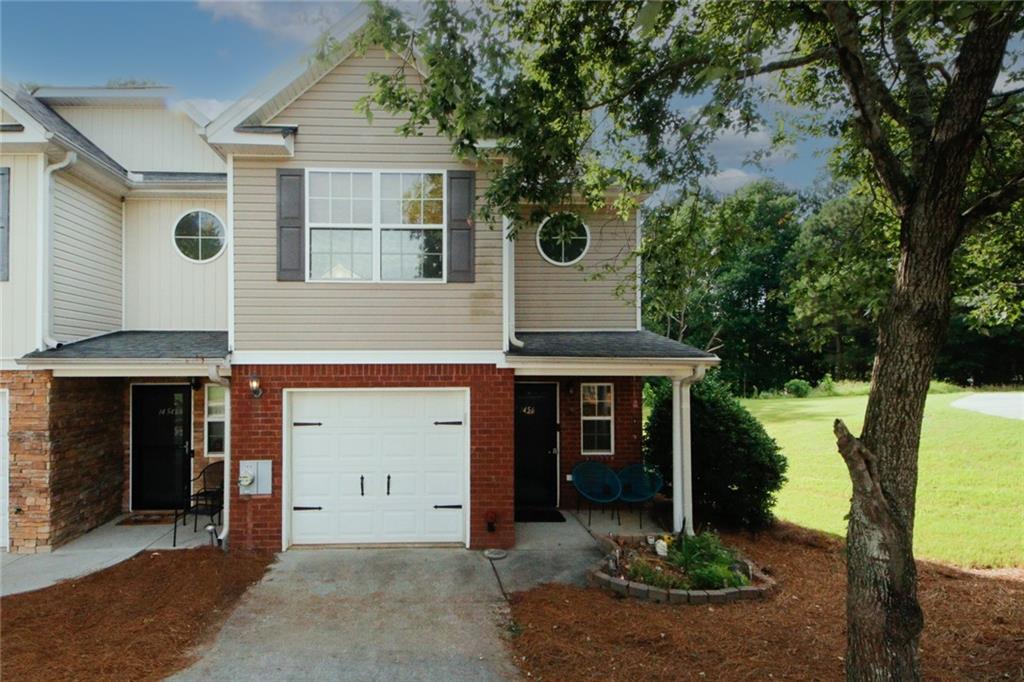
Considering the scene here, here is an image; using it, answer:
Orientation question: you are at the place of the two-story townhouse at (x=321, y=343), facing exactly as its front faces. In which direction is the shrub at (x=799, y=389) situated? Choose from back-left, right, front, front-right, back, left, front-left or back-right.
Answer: back-left

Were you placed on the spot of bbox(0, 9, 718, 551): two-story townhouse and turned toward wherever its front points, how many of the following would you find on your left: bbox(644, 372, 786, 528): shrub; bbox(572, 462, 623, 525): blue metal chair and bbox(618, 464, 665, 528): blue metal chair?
3

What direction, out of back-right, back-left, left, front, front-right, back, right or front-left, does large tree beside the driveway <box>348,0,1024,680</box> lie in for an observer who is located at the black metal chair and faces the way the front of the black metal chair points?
left

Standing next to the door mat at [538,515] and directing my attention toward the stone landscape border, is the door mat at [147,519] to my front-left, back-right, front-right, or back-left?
back-right

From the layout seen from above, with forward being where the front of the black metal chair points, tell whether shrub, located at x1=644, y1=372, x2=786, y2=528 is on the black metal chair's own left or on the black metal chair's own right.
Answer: on the black metal chair's own left

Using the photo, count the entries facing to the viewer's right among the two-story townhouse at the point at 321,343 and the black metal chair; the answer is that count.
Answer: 0

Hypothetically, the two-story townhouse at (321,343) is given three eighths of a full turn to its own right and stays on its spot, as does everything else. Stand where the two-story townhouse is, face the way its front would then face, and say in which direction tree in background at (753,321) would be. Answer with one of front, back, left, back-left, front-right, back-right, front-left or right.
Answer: right

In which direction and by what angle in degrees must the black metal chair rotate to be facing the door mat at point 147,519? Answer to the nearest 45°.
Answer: approximately 90° to its right

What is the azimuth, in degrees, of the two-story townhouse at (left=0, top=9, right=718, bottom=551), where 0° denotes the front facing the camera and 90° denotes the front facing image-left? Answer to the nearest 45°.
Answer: approximately 0°
